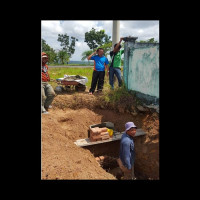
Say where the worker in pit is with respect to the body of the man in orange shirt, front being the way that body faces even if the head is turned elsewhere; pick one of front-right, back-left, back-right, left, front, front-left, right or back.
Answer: front

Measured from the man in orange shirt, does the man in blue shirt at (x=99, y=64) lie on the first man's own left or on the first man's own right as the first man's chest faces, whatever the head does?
on the first man's own left

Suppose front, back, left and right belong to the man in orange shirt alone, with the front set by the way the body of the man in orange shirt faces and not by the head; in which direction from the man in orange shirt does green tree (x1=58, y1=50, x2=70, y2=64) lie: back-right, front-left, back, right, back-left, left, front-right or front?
back-left

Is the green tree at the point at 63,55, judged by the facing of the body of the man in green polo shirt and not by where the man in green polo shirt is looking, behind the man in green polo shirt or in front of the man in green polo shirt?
behind

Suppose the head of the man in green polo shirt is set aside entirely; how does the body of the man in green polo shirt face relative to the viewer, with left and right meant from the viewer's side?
facing the viewer and to the right of the viewer

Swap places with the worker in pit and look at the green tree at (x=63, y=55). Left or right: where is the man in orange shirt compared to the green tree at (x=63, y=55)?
left

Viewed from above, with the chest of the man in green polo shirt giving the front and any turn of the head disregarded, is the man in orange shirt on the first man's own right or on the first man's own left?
on the first man's own right
